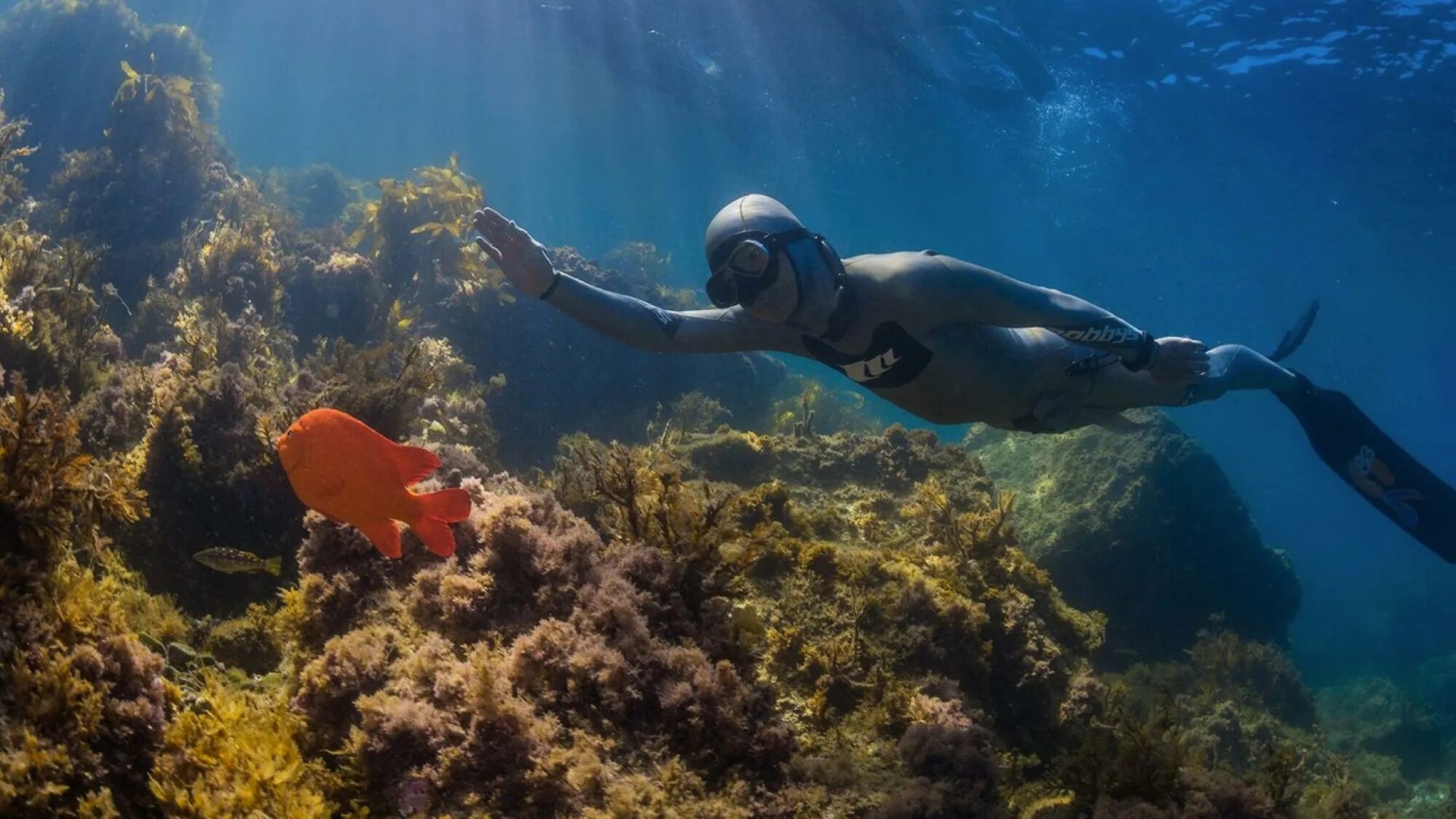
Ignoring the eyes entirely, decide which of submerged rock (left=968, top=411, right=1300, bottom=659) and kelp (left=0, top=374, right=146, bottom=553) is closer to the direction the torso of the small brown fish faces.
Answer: the kelp

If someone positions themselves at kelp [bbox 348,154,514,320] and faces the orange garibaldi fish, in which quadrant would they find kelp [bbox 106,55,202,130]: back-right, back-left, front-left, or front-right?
back-right

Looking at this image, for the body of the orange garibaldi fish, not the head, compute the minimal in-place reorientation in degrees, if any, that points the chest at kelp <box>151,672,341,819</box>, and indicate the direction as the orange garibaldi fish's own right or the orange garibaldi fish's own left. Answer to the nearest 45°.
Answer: approximately 90° to the orange garibaldi fish's own left

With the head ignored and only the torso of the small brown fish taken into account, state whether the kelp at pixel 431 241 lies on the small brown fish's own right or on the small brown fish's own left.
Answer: on the small brown fish's own right

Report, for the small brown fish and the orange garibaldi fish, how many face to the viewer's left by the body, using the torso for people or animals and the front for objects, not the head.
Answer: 2

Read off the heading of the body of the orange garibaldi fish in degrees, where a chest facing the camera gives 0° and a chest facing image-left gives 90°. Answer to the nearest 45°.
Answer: approximately 90°

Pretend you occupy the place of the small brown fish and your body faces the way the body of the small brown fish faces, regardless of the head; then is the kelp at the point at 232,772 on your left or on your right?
on your left

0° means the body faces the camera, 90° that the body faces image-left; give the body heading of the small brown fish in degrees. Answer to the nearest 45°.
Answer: approximately 90°
